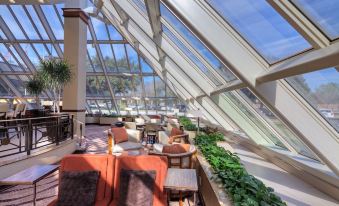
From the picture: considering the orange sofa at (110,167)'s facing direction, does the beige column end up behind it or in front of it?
behind

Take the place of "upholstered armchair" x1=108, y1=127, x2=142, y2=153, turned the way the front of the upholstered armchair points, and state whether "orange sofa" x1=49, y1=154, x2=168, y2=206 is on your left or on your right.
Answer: on your right

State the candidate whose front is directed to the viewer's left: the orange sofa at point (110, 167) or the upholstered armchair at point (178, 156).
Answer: the upholstered armchair

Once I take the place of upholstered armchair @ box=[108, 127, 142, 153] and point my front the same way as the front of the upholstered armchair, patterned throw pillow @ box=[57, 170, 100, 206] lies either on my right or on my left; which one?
on my right

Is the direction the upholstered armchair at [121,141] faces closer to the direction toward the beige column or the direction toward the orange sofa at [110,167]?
the orange sofa

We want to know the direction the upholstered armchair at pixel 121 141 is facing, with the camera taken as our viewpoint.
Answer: facing the viewer and to the right of the viewer

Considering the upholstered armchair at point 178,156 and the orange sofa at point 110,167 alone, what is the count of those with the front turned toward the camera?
1

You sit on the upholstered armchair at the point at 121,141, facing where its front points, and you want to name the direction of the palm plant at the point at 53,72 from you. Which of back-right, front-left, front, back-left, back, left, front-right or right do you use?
back

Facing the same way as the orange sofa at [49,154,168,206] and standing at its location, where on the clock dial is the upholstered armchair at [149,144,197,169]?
The upholstered armchair is roughly at 8 o'clock from the orange sofa.
